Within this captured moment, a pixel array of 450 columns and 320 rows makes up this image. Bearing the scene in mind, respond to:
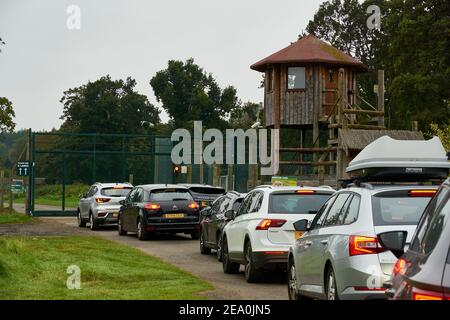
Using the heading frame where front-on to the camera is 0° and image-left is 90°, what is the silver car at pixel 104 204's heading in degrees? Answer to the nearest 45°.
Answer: approximately 135°

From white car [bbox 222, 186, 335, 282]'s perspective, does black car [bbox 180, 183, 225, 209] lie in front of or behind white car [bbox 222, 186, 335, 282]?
in front

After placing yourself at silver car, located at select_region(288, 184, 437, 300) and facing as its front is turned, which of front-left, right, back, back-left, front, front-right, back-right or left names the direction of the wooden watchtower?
front-right

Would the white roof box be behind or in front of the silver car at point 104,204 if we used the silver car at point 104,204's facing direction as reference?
behind

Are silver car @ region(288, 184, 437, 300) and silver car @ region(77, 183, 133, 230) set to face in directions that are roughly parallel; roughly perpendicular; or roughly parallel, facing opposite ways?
roughly parallel

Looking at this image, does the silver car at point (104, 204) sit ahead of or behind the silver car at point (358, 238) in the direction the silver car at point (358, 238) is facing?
ahead

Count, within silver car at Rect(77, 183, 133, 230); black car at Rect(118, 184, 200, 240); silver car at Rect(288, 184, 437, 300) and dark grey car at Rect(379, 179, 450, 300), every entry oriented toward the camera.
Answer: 0

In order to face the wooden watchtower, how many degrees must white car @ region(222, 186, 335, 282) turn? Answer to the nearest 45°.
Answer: approximately 45° to its right

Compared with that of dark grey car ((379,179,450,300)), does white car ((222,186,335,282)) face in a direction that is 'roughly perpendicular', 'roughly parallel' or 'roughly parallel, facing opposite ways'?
roughly parallel

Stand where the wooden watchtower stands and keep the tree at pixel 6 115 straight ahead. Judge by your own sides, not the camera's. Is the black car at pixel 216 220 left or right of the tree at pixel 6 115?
left

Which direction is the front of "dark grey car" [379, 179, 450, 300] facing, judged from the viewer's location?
facing away from the viewer and to the left of the viewer

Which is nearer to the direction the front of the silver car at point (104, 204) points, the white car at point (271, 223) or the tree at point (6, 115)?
the tree

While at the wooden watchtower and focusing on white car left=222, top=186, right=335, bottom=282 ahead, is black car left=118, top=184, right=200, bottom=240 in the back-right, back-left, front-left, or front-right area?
front-right
